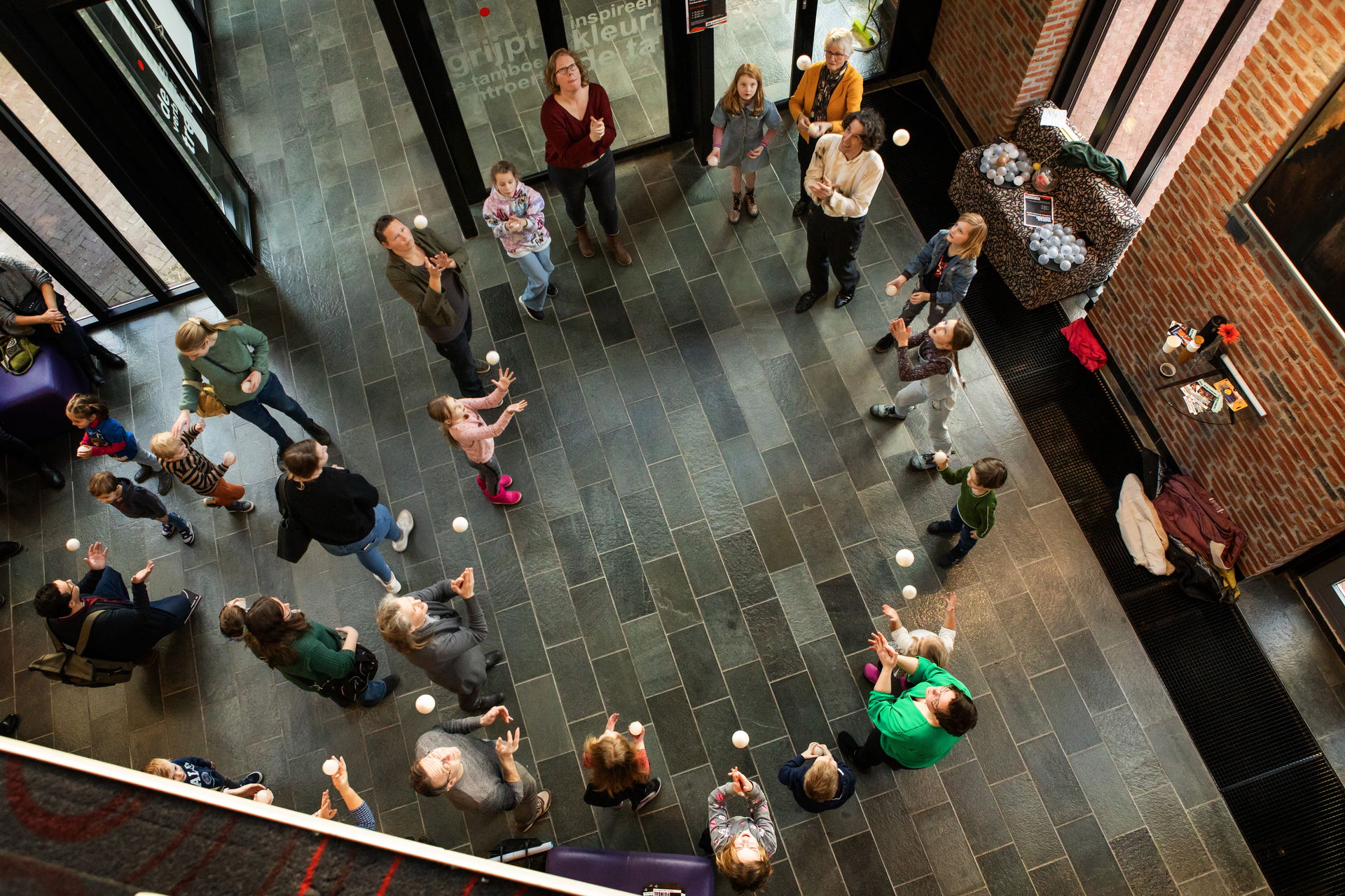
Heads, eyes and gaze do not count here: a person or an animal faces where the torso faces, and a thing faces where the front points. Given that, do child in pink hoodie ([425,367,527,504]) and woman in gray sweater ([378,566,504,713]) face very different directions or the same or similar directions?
same or similar directions

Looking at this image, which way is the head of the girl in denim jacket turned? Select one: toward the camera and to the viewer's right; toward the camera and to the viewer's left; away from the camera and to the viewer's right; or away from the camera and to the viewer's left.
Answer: toward the camera and to the viewer's left

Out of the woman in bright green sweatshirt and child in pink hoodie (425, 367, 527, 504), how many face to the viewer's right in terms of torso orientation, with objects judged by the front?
1

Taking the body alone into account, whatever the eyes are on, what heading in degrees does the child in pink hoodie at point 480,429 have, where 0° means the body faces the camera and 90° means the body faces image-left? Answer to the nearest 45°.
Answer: approximately 270°

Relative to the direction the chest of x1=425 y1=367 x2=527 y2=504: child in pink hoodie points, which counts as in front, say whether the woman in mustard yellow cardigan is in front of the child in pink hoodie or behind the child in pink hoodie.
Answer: in front

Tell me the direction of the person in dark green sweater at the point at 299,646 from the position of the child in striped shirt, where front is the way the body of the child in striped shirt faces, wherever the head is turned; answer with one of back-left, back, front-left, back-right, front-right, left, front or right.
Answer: right

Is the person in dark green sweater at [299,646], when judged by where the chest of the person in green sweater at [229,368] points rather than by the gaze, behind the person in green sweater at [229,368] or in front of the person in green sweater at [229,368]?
in front

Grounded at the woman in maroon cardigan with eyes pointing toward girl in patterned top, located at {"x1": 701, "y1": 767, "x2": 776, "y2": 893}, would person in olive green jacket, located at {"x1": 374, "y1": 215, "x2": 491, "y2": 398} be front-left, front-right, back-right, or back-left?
front-right

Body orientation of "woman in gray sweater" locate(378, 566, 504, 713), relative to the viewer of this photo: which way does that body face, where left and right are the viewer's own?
facing to the right of the viewer

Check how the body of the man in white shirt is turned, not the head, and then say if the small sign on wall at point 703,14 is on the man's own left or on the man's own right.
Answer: on the man's own right

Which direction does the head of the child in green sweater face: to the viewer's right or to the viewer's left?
to the viewer's left

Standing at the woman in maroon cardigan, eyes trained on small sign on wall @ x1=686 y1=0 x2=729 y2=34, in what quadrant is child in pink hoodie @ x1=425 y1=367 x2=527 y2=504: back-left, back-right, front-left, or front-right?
back-right

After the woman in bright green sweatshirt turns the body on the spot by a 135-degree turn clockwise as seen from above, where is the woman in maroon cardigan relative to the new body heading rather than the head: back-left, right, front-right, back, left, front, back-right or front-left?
back-left

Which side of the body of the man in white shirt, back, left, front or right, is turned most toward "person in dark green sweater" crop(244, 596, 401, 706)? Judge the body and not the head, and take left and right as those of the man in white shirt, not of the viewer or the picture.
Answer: front

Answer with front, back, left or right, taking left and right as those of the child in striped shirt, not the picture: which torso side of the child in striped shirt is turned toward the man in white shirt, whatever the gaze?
front

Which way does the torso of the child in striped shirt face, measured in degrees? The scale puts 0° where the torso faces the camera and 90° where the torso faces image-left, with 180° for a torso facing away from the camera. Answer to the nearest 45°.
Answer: approximately 270°

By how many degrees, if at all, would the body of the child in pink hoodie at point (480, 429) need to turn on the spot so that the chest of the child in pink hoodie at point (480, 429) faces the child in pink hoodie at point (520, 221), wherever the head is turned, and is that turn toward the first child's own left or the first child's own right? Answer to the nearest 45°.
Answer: approximately 90° to the first child's own left
